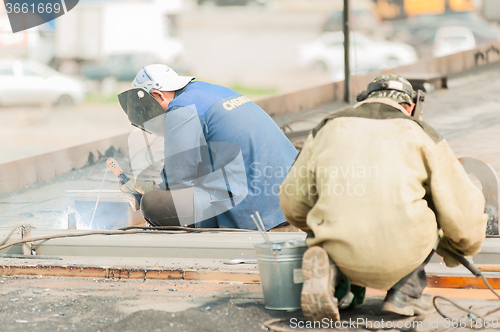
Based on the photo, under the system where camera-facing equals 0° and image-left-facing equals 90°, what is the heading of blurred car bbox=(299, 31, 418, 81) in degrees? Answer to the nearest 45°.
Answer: approximately 270°

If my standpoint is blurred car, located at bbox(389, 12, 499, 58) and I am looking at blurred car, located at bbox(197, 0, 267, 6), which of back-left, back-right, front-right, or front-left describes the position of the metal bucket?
back-left

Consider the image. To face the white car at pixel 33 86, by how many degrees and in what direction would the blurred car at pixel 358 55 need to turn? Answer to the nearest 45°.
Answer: approximately 135° to its right

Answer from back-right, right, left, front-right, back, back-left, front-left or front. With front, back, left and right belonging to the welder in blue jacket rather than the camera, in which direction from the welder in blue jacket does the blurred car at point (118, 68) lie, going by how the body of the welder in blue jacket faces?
right

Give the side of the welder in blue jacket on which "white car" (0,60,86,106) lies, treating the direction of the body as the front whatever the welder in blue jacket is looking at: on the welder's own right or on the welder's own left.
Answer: on the welder's own right

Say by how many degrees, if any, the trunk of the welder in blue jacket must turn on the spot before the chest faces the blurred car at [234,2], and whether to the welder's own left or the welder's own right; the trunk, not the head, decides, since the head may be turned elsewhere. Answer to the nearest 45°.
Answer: approximately 90° to the welder's own right

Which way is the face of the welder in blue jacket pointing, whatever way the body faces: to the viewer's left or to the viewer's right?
to the viewer's left
